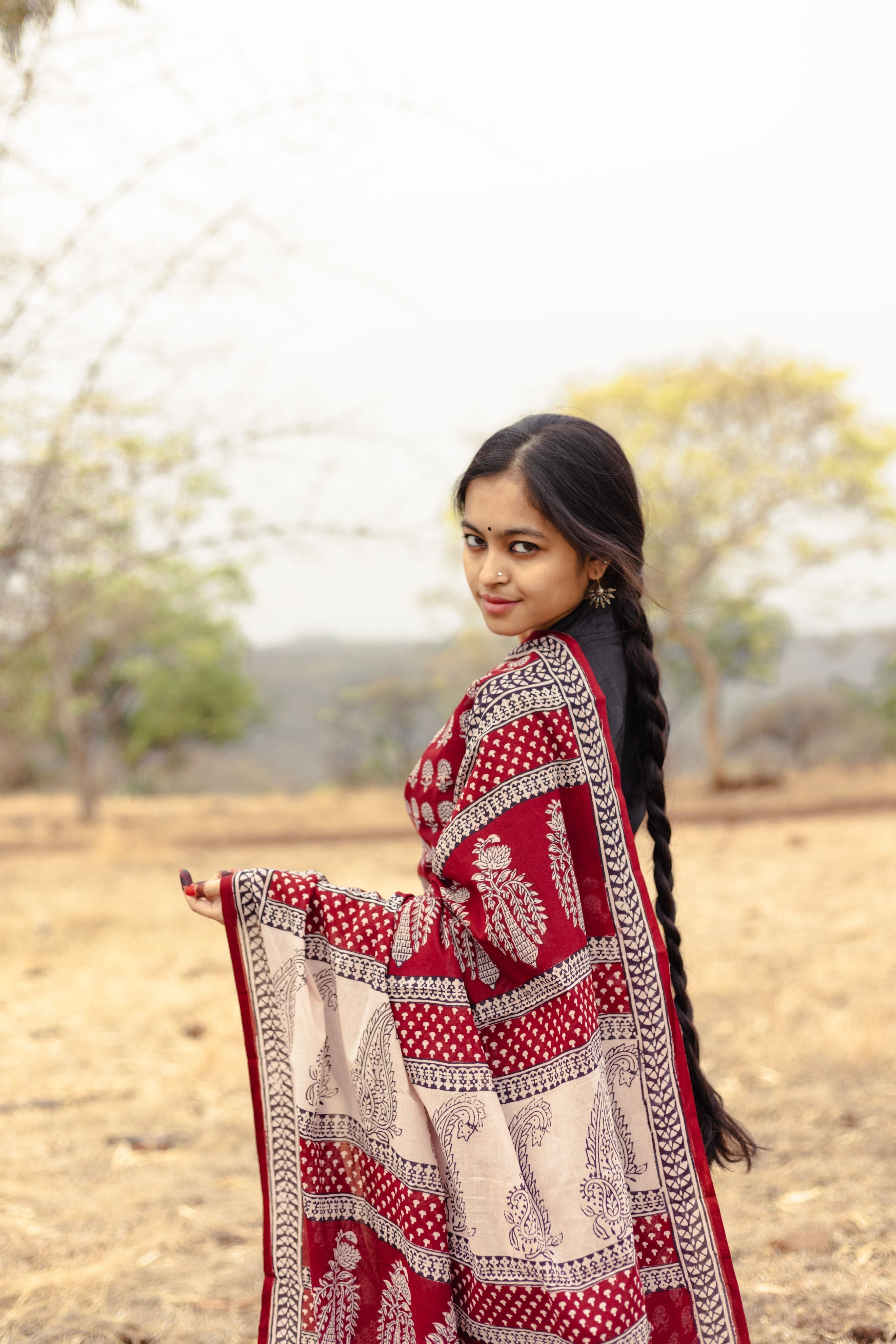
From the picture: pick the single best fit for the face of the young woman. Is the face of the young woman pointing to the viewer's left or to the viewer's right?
to the viewer's left

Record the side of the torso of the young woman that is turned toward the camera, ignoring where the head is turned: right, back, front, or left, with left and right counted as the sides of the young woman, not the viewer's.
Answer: left

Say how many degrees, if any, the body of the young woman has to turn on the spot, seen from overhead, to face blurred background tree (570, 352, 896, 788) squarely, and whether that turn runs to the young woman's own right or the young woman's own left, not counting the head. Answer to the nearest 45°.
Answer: approximately 90° to the young woman's own right
